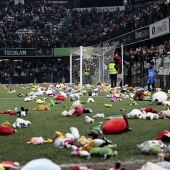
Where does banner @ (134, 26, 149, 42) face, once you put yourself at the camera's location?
facing the viewer and to the left of the viewer

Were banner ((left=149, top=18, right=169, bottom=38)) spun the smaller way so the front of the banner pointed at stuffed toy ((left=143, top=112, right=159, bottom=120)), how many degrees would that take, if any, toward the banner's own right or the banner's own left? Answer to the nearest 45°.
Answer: approximately 45° to the banner's own left

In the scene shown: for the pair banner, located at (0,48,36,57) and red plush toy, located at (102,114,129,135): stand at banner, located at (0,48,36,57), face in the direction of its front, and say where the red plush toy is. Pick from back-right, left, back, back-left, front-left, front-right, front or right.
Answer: front

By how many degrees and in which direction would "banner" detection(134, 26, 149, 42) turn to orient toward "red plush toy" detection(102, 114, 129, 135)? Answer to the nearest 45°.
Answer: approximately 45° to its left

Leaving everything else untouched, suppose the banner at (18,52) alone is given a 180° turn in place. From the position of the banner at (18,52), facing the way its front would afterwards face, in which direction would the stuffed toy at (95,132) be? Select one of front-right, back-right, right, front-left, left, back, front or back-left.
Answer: back

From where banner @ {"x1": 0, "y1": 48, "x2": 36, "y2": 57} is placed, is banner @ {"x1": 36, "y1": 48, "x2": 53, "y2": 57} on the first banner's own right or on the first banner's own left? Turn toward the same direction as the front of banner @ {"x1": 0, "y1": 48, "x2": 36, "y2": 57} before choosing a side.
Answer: on the first banner's own left

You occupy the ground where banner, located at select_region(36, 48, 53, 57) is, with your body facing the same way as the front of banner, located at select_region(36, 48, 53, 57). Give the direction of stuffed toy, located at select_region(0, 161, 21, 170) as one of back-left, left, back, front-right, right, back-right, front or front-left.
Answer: front

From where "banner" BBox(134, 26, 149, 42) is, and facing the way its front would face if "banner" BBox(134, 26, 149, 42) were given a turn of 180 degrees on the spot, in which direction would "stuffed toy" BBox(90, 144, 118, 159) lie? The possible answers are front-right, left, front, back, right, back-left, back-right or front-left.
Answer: back-right

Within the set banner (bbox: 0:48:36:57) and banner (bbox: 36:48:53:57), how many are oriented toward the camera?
2

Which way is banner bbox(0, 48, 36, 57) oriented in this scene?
toward the camera

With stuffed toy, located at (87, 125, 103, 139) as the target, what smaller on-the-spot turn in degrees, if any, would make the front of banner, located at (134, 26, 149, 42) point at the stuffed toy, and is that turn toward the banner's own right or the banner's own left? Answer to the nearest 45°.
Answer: approximately 45° to the banner's own left

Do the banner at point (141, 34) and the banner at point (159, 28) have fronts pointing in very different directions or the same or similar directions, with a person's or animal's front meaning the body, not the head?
same or similar directions

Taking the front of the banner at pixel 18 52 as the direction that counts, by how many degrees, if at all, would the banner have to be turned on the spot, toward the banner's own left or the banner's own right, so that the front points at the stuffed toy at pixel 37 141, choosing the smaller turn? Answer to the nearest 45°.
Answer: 0° — it already faces it

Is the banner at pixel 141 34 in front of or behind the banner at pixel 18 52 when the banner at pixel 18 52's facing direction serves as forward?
in front

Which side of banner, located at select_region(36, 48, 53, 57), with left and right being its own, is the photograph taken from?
front

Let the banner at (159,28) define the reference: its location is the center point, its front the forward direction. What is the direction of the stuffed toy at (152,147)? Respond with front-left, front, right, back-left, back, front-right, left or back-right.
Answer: front-left

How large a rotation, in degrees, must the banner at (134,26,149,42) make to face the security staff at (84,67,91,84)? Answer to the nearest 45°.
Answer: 0° — it already faces it
